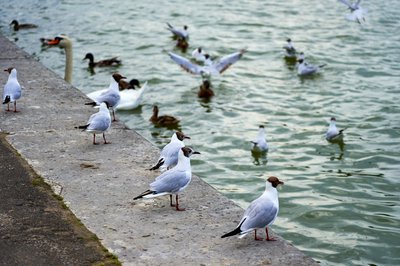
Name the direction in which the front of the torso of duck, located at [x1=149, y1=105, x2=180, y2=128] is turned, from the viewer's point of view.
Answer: to the viewer's left

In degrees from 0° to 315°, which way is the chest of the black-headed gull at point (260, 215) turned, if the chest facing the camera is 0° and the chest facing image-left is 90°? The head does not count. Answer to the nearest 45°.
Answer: approximately 270°

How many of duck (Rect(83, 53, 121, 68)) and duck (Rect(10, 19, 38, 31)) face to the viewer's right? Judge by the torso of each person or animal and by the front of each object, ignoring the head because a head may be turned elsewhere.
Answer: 0

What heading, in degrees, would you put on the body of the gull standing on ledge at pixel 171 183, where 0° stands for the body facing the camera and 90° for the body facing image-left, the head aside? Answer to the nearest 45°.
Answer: approximately 270°

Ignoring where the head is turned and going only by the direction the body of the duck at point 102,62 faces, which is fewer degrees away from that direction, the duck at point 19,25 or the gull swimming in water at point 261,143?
the duck

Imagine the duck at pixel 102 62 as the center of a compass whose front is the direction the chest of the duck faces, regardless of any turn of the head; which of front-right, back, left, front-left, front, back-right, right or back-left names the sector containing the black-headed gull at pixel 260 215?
left

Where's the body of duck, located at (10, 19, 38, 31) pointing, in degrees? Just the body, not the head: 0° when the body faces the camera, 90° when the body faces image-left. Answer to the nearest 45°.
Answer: approximately 90°

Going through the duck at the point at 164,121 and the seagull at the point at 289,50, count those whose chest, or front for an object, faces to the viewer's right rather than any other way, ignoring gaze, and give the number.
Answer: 0

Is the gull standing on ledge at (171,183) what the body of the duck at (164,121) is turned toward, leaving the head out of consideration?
no

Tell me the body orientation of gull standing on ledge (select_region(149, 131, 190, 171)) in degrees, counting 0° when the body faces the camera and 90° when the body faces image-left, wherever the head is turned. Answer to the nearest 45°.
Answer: approximately 270°

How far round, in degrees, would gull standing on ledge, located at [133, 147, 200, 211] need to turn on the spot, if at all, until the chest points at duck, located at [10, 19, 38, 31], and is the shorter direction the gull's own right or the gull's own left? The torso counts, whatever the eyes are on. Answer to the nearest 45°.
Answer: approximately 90° to the gull's own left

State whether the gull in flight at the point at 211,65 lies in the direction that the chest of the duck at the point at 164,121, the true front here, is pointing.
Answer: no

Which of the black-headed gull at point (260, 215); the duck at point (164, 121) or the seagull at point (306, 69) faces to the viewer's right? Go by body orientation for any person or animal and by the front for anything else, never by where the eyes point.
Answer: the black-headed gull
